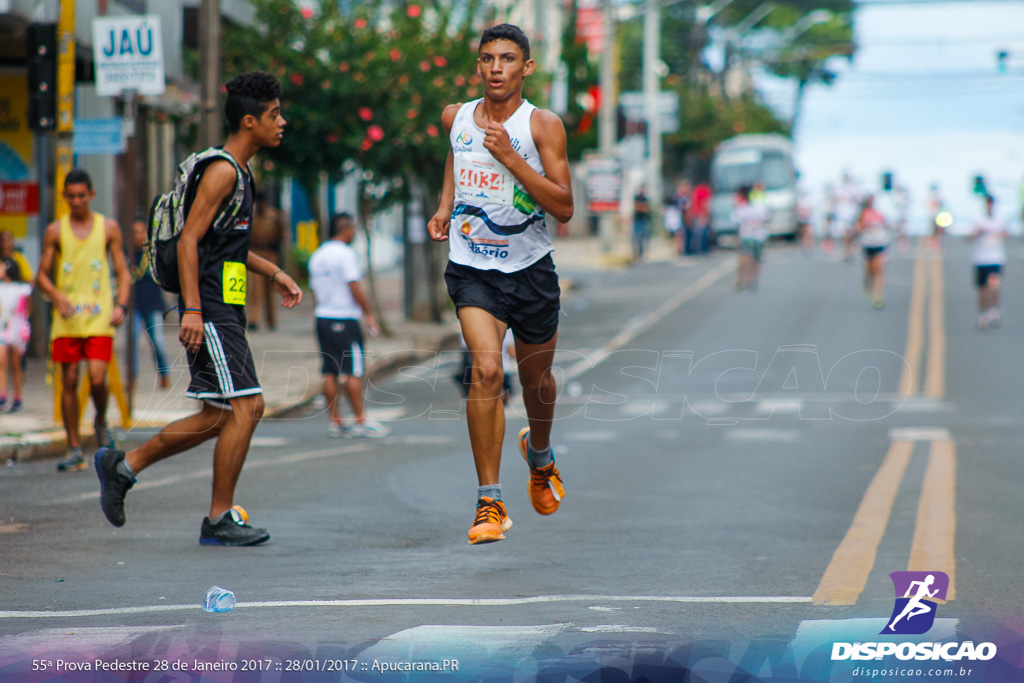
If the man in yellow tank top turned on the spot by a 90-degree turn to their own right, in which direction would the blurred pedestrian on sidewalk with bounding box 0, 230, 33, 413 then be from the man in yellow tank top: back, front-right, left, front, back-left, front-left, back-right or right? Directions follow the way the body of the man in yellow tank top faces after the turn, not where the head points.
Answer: right

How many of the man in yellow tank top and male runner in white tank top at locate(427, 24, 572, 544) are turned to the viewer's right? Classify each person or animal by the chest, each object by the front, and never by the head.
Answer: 0

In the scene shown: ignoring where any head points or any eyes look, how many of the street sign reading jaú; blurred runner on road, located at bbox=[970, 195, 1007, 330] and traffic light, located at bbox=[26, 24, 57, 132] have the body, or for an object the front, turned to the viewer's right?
0

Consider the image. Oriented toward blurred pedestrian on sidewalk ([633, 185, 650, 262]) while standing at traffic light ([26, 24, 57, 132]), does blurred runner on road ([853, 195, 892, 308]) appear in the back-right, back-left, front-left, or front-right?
front-right

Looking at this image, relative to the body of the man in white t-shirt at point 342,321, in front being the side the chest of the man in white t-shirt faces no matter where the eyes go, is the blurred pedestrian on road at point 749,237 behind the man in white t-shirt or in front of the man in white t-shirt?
in front

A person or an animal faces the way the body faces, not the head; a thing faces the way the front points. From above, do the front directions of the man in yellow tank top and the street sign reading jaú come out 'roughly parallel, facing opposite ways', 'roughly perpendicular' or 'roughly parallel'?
roughly parallel

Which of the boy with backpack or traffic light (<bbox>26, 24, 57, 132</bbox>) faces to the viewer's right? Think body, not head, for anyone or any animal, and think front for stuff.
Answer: the boy with backpack

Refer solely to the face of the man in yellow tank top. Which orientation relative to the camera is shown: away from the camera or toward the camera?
toward the camera

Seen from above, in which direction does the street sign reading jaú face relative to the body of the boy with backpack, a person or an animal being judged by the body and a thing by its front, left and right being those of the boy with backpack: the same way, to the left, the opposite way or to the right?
to the right

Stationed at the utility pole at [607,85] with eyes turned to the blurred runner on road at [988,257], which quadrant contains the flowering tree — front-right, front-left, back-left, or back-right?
front-right

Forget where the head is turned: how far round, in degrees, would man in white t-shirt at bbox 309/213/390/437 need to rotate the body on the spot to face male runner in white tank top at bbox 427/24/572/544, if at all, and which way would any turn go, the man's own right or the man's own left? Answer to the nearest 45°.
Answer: approximately 135° to the man's own right

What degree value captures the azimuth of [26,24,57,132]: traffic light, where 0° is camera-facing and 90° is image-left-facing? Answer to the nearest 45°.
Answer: approximately 0°

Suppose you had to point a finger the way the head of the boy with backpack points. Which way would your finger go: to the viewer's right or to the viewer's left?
to the viewer's right

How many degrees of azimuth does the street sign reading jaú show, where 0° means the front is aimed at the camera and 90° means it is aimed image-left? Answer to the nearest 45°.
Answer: approximately 0°

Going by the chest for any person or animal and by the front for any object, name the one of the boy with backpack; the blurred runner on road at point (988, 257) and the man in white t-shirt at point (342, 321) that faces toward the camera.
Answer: the blurred runner on road
